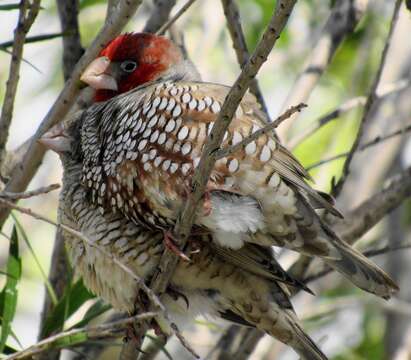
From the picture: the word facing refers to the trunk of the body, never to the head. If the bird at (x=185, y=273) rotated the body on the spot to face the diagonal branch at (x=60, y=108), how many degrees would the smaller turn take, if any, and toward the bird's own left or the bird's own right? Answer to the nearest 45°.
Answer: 0° — it already faces it

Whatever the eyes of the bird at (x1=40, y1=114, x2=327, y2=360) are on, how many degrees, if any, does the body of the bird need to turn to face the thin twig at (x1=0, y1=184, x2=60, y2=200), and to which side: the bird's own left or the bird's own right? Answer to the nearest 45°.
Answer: approximately 45° to the bird's own left

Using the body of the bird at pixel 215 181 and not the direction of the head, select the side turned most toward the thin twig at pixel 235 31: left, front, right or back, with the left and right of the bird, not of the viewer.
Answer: right

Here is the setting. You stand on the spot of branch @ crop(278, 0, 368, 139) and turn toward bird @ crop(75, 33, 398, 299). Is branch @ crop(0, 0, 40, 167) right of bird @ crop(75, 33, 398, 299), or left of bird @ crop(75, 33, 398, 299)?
right

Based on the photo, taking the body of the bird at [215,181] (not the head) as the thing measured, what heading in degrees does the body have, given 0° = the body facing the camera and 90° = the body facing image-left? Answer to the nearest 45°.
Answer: approximately 90°

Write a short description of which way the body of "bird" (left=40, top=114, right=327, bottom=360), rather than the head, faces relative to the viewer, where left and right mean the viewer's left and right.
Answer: facing to the left of the viewer
